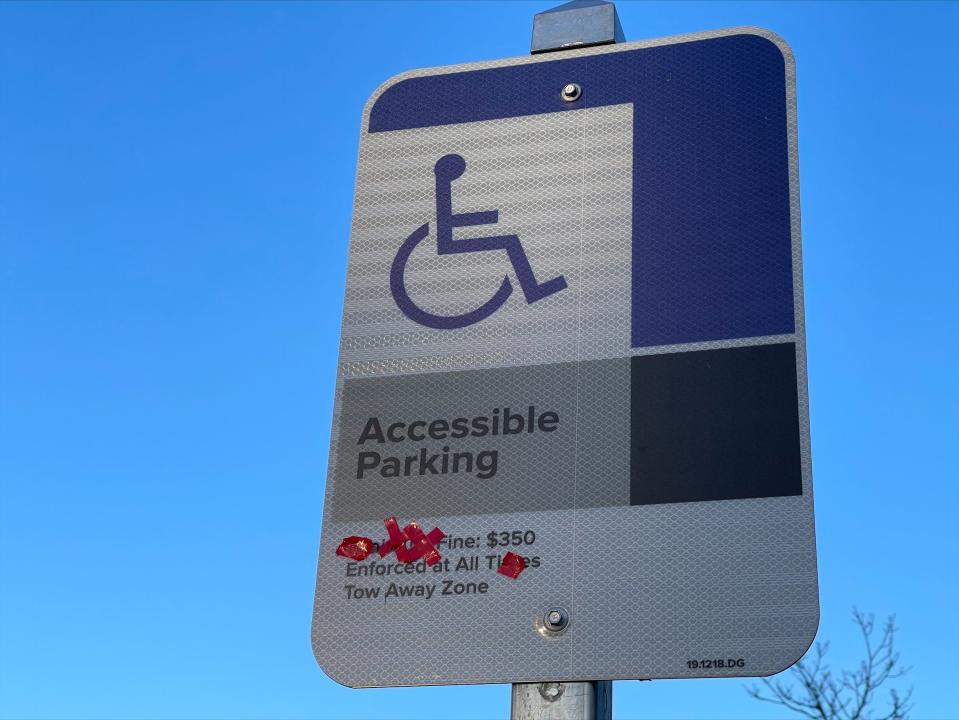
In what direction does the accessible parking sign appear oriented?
toward the camera
